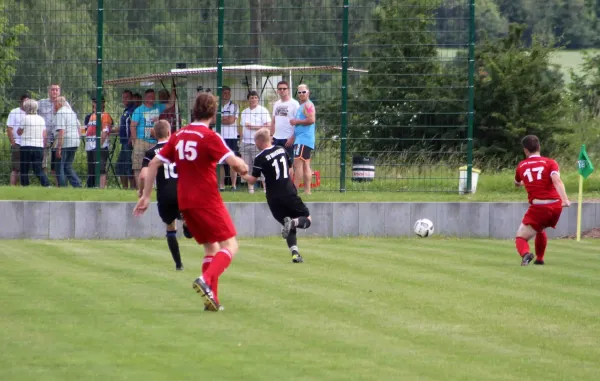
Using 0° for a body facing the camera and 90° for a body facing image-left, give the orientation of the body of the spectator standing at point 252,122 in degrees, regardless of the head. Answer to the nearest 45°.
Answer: approximately 0°

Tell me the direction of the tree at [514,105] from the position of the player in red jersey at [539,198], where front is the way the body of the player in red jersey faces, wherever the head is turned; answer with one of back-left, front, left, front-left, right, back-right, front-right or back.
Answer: front-right

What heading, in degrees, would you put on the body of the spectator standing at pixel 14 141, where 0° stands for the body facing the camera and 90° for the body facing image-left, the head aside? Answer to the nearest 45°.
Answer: approximately 270°

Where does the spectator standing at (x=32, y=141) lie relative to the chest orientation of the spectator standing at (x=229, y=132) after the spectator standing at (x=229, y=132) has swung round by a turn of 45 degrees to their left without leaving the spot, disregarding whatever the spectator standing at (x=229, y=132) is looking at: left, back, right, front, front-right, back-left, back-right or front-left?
back-right

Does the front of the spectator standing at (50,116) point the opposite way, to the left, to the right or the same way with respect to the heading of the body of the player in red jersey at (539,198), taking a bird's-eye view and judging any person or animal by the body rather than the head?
the opposite way

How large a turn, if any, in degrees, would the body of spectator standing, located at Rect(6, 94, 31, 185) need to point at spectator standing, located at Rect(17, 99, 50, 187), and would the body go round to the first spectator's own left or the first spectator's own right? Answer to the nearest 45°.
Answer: approximately 45° to the first spectator's own right

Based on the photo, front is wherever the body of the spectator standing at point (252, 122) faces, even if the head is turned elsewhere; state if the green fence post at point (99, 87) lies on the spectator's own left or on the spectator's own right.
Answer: on the spectator's own right
